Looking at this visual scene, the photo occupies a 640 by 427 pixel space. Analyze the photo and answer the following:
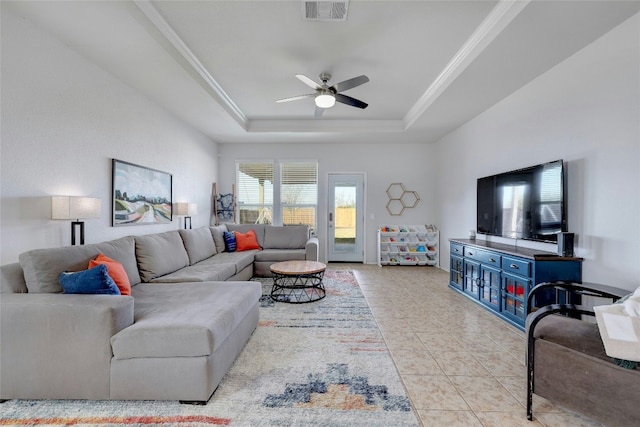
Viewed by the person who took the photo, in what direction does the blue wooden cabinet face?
facing the viewer and to the left of the viewer

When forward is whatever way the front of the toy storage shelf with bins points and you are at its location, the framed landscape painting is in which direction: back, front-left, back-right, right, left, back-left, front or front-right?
front-right

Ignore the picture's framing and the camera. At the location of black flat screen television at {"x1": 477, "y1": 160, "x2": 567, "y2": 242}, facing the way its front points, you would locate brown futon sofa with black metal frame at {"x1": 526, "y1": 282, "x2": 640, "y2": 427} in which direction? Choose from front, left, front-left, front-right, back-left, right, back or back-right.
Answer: front-left

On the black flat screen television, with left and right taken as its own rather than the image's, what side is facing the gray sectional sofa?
front

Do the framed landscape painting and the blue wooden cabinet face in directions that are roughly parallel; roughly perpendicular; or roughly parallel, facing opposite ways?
roughly parallel, facing opposite ways

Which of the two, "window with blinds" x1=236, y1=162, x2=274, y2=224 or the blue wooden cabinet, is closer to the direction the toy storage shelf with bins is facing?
the blue wooden cabinet

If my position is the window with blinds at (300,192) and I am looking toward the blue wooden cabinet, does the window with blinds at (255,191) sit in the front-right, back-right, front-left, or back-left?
back-right

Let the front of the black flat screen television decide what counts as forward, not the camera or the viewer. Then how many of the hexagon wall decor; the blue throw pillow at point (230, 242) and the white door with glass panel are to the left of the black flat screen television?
0

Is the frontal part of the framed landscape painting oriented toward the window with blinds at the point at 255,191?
no

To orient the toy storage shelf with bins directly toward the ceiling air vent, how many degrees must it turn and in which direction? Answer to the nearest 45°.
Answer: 0° — it already faces it

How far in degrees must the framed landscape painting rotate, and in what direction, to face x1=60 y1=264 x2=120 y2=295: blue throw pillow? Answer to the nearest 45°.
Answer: approximately 45° to its right

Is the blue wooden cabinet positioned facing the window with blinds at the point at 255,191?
no

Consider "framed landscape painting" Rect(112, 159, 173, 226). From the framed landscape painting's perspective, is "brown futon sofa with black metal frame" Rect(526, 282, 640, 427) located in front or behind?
in front

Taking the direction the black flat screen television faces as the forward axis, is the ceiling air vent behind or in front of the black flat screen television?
in front

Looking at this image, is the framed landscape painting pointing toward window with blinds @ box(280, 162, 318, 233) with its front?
no

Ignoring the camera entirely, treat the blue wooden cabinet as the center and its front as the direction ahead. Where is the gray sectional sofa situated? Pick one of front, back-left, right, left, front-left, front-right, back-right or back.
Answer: front

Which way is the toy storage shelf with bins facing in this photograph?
toward the camera

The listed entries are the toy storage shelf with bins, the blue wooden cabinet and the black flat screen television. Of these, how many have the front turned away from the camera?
0
